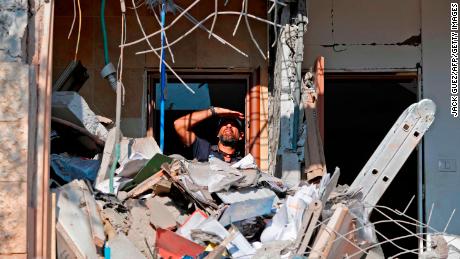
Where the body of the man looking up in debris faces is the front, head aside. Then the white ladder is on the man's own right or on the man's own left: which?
on the man's own left

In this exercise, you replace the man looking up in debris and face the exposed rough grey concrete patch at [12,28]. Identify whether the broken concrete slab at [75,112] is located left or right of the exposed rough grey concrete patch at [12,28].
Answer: right

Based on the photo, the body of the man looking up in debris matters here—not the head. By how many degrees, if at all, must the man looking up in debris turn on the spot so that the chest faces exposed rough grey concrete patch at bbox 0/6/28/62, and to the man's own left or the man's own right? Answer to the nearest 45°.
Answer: approximately 45° to the man's own right

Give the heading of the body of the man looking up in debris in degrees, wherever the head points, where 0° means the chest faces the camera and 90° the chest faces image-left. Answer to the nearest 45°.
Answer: approximately 0°
